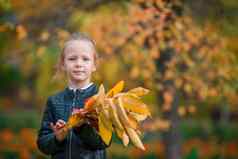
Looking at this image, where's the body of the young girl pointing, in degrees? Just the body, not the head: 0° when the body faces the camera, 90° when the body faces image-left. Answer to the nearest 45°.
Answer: approximately 0°
